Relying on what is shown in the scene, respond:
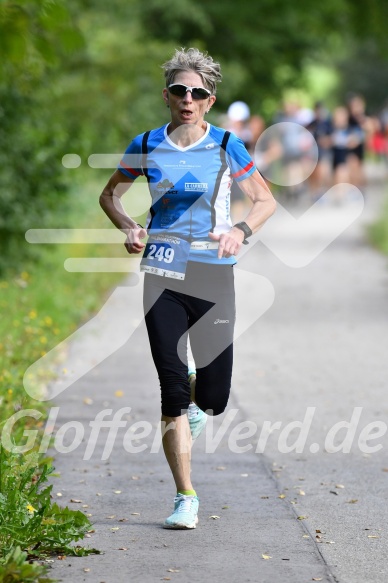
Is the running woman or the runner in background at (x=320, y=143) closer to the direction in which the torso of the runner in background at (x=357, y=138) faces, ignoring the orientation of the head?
the running woman

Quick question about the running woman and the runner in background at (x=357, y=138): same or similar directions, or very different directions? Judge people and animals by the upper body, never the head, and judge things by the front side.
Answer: same or similar directions

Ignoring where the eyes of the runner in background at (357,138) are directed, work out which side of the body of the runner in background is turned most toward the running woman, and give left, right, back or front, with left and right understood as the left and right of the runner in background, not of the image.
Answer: front

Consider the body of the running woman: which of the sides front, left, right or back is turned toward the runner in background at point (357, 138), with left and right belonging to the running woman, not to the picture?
back

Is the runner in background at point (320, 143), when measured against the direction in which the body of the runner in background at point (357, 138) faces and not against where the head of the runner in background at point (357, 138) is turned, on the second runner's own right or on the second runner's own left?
on the second runner's own right

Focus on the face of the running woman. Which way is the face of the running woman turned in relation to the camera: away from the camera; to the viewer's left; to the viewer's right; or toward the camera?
toward the camera

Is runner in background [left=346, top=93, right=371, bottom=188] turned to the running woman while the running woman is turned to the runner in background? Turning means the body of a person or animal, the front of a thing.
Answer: no

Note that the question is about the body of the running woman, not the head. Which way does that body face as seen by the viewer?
toward the camera

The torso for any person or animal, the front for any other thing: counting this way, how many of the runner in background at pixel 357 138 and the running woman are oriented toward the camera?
2

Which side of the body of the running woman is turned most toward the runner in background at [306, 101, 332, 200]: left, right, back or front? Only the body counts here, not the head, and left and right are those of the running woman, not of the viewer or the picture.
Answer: back
